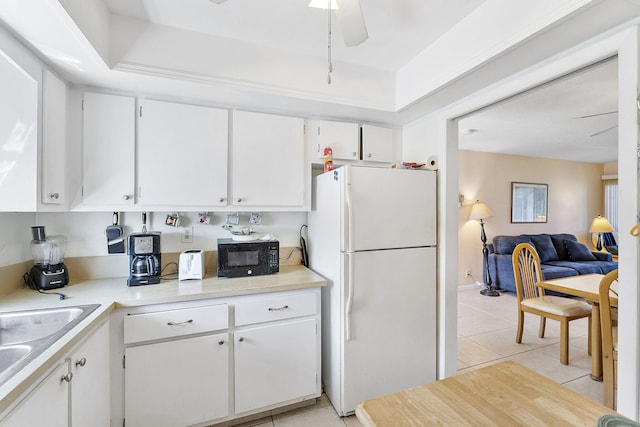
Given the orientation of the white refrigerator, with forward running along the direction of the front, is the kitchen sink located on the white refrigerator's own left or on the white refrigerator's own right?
on the white refrigerator's own right

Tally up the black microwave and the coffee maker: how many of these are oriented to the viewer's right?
0

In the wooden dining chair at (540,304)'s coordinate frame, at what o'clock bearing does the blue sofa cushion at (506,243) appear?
The blue sofa cushion is roughly at 7 o'clock from the wooden dining chair.

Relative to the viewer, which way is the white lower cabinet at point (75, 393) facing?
to the viewer's right

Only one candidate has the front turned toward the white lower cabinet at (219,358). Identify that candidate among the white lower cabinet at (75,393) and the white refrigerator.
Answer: the white lower cabinet at (75,393)

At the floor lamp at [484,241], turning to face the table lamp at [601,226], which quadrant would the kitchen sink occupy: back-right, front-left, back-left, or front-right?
back-right

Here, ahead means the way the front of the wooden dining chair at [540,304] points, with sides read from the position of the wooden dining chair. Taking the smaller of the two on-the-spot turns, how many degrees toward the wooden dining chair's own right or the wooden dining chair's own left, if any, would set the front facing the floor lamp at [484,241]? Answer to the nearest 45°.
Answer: approximately 180°

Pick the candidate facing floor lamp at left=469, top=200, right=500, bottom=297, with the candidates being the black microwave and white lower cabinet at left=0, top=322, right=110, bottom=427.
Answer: the white lower cabinet

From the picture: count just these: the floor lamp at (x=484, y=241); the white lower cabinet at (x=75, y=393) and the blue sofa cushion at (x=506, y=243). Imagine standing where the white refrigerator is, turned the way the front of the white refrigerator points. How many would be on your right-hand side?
1

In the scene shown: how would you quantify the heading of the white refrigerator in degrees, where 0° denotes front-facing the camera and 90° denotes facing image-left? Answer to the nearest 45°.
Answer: approximately 315°

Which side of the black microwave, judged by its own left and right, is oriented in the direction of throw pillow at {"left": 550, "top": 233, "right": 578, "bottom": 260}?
left

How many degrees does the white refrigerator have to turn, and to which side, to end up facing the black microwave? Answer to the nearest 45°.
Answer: approximately 135° to its right

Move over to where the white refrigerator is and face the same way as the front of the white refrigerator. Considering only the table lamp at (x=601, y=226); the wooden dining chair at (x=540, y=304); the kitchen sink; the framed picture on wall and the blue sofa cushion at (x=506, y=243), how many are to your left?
4

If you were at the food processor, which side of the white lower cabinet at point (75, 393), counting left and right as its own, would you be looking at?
left
